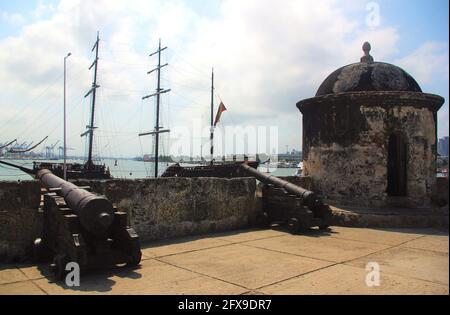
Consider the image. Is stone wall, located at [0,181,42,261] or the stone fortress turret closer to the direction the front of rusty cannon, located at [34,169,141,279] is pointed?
the stone wall

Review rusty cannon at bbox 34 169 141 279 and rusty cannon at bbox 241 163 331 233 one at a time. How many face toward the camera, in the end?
0

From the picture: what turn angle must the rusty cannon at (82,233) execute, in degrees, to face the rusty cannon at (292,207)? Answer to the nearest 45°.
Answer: approximately 90° to its right

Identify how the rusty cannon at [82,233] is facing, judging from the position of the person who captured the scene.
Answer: facing away from the viewer and to the left of the viewer

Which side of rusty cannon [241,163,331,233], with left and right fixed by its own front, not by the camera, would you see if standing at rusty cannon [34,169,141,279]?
left

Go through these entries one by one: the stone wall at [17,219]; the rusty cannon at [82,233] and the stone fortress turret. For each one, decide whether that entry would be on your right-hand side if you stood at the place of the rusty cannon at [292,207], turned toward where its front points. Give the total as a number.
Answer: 1

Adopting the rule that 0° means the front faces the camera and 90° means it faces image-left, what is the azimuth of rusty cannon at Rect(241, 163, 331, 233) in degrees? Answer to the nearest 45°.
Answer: approximately 135°
